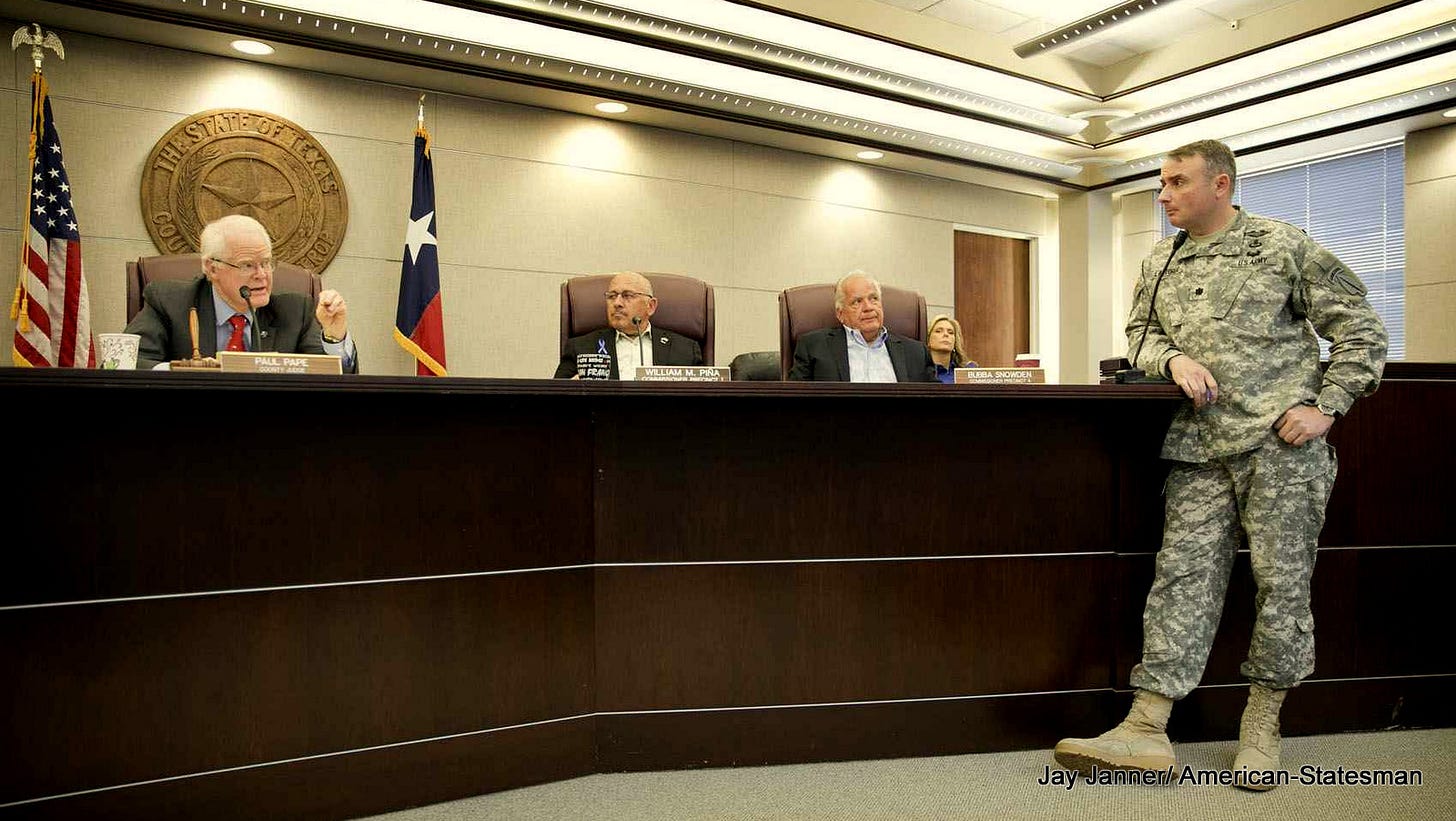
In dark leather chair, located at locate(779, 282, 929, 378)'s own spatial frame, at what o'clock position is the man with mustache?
The man with mustache is roughly at 2 o'clock from the dark leather chair.

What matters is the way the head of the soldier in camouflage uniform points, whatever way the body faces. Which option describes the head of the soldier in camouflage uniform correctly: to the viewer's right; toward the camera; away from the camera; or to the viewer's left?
to the viewer's left

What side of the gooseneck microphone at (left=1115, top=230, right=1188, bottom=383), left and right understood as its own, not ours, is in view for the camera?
right

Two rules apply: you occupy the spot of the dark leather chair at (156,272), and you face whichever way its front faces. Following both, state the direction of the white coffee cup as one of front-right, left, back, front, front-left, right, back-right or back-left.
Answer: front

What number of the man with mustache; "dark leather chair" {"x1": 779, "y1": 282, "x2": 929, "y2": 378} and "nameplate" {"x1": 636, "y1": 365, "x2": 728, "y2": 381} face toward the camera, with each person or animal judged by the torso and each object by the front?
3

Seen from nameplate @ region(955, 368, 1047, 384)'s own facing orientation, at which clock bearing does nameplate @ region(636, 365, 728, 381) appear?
nameplate @ region(636, 365, 728, 381) is roughly at 2 o'clock from nameplate @ region(955, 368, 1047, 384).

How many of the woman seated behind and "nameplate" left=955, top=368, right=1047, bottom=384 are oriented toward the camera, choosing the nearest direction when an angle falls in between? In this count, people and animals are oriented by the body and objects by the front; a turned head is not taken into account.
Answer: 2

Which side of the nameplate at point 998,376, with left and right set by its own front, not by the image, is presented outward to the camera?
front

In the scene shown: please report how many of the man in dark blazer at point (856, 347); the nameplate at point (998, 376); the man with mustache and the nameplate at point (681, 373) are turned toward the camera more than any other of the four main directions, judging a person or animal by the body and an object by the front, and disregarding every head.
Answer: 4

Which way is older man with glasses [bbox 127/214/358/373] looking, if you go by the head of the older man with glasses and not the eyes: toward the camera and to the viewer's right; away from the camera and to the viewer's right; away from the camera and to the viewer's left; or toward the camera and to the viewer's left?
toward the camera and to the viewer's right

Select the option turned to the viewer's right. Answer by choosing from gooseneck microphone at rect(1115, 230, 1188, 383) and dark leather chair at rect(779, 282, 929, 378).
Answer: the gooseneck microphone

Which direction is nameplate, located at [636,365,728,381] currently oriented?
toward the camera

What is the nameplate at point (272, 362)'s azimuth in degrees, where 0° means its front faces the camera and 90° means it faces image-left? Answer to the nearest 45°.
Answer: approximately 0°

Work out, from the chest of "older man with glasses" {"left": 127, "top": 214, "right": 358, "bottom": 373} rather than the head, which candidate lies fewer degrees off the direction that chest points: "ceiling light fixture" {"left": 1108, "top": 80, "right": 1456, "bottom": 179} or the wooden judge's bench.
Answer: the wooden judge's bench

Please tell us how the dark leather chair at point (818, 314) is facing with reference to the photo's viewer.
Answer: facing the viewer

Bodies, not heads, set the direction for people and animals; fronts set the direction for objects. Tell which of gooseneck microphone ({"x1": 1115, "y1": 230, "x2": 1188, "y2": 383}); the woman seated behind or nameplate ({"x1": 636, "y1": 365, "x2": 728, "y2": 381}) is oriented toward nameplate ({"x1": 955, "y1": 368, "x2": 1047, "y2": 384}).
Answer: the woman seated behind

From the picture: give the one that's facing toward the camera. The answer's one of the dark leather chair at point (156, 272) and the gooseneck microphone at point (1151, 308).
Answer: the dark leather chair
